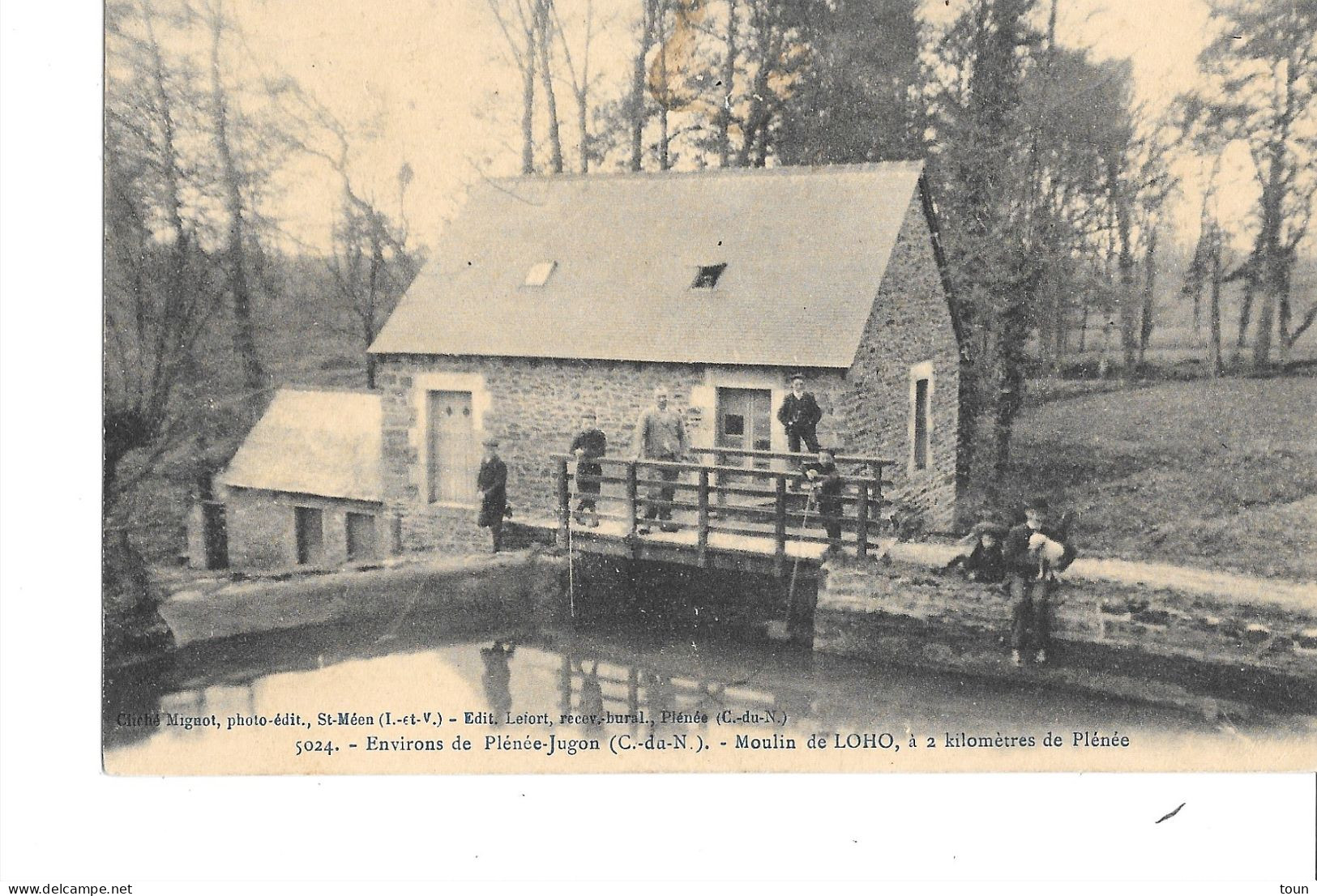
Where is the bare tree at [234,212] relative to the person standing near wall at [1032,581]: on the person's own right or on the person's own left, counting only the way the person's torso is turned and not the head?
on the person's own right

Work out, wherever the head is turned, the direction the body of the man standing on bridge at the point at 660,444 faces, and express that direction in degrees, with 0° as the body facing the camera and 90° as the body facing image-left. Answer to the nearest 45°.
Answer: approximately 0°

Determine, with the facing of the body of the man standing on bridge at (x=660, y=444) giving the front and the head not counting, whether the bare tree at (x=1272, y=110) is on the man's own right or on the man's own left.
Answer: on the man's own left

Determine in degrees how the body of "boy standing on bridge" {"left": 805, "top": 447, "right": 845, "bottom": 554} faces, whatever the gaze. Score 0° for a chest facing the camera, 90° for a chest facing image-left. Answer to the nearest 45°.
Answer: approximately 45°

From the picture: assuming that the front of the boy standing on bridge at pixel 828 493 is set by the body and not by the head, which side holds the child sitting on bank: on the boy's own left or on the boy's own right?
on the boy's own left
